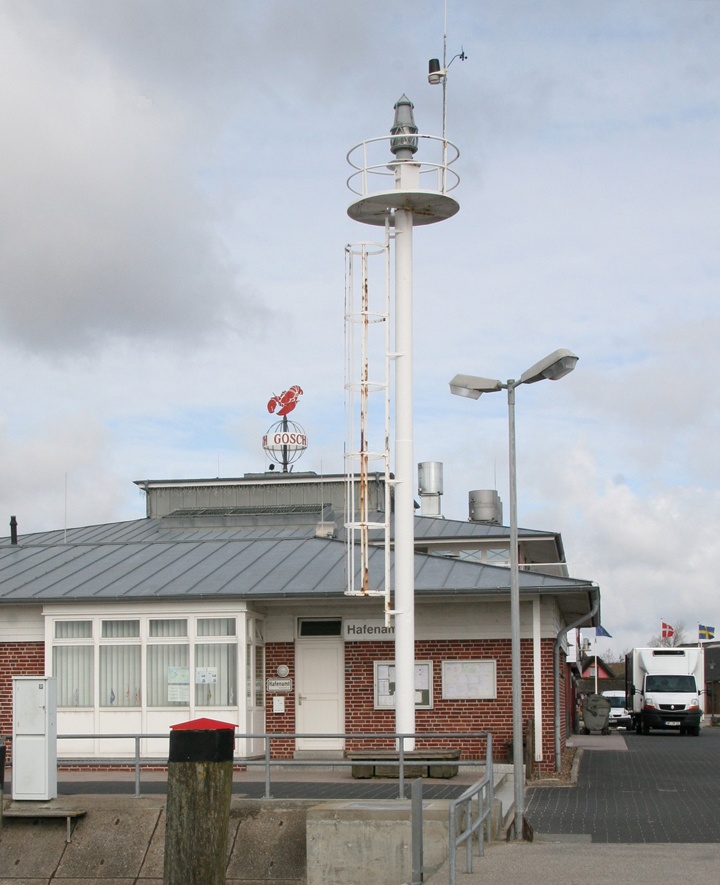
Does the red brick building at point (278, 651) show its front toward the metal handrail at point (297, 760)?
yes

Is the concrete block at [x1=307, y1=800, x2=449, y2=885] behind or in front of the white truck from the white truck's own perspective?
in front

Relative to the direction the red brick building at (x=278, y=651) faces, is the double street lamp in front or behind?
in front

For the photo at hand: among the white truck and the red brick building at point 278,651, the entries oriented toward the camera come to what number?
2

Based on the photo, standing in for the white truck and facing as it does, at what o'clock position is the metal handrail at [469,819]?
The metal handrail is roughly at 12 o'clock from the white truck.

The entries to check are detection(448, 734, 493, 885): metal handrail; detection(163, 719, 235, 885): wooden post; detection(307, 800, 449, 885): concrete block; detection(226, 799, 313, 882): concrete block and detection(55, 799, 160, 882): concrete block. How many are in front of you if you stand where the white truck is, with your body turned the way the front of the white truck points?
5

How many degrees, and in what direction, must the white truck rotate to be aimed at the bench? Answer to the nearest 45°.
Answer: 0° — it already faces it

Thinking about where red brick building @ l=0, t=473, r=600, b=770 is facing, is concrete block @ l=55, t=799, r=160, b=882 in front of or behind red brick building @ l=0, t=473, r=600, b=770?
in front

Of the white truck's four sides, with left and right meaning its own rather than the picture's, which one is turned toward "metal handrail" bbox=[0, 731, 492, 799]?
front

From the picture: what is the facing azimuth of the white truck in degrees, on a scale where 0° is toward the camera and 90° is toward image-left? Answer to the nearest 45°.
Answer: approximately 0°

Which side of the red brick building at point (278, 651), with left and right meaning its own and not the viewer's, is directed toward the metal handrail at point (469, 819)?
front
